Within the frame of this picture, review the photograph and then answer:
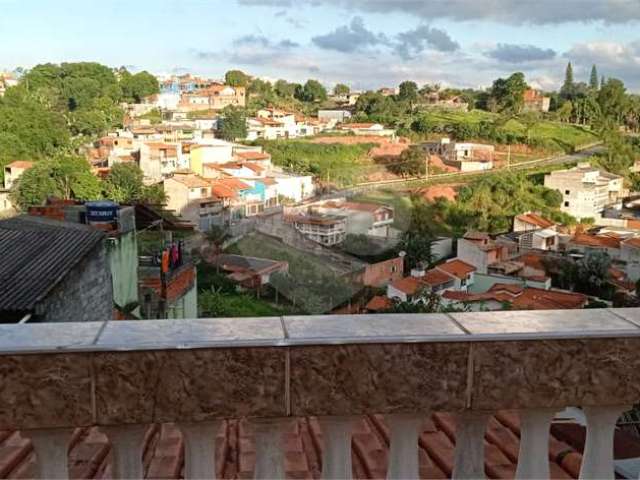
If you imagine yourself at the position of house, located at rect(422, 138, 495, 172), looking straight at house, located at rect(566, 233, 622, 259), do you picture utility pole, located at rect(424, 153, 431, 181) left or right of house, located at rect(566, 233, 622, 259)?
right

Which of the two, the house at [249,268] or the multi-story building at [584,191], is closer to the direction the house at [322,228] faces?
the house

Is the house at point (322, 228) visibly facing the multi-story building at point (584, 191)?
no

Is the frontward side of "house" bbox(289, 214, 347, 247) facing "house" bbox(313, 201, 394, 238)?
no

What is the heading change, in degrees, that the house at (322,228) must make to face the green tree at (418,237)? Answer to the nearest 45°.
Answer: approximately 135° to its left

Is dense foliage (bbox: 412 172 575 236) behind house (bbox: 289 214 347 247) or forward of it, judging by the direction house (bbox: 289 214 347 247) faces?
behind

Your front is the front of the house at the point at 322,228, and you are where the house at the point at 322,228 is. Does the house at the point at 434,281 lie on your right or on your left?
on your left

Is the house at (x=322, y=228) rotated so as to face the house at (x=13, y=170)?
no

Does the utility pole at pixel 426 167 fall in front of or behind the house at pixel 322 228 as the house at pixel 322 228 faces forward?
behind

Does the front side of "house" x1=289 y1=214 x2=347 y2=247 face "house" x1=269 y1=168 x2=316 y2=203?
no

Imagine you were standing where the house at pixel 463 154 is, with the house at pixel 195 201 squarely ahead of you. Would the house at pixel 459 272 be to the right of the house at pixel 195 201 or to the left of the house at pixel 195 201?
left

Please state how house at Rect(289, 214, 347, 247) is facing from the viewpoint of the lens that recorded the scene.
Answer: facing the viewer and to the left of the viewer

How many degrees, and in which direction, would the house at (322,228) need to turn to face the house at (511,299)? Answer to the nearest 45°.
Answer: approximately 90° to its left

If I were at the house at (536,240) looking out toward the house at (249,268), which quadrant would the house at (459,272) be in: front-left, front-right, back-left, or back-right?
front-left

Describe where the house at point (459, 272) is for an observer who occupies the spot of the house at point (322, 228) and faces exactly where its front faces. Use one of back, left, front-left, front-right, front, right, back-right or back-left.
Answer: left

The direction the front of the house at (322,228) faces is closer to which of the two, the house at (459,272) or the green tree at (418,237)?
the house

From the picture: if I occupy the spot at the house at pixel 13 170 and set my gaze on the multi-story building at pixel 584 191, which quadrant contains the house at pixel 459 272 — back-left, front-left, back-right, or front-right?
front-right
